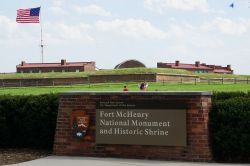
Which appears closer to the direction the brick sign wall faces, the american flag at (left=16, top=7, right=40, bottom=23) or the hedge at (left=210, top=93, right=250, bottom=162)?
the hedge

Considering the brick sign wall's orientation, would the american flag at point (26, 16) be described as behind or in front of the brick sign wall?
behind

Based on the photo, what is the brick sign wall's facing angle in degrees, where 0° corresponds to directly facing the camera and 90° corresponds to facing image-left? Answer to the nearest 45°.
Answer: approximately 0°

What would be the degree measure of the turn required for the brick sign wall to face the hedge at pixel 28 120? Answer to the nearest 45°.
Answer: approximately 135° to its right

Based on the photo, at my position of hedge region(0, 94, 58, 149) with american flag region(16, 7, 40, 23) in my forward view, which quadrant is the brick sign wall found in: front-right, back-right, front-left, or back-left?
back-right

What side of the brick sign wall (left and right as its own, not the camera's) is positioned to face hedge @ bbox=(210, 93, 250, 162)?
left
